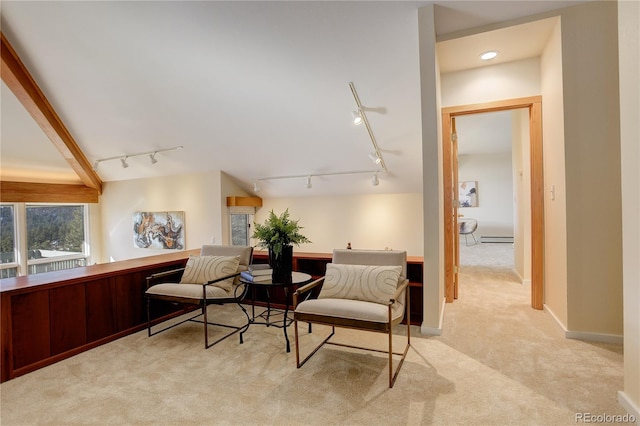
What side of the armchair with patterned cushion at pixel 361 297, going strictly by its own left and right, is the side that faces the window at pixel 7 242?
right

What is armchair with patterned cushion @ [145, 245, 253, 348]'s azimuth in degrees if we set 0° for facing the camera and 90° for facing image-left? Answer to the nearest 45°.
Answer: approximately 45°

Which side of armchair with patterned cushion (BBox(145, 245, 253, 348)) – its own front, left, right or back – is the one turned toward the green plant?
left

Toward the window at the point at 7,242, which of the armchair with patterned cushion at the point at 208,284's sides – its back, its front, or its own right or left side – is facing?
right

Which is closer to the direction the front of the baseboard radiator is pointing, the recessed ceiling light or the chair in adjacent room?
the recessed ceiling light
